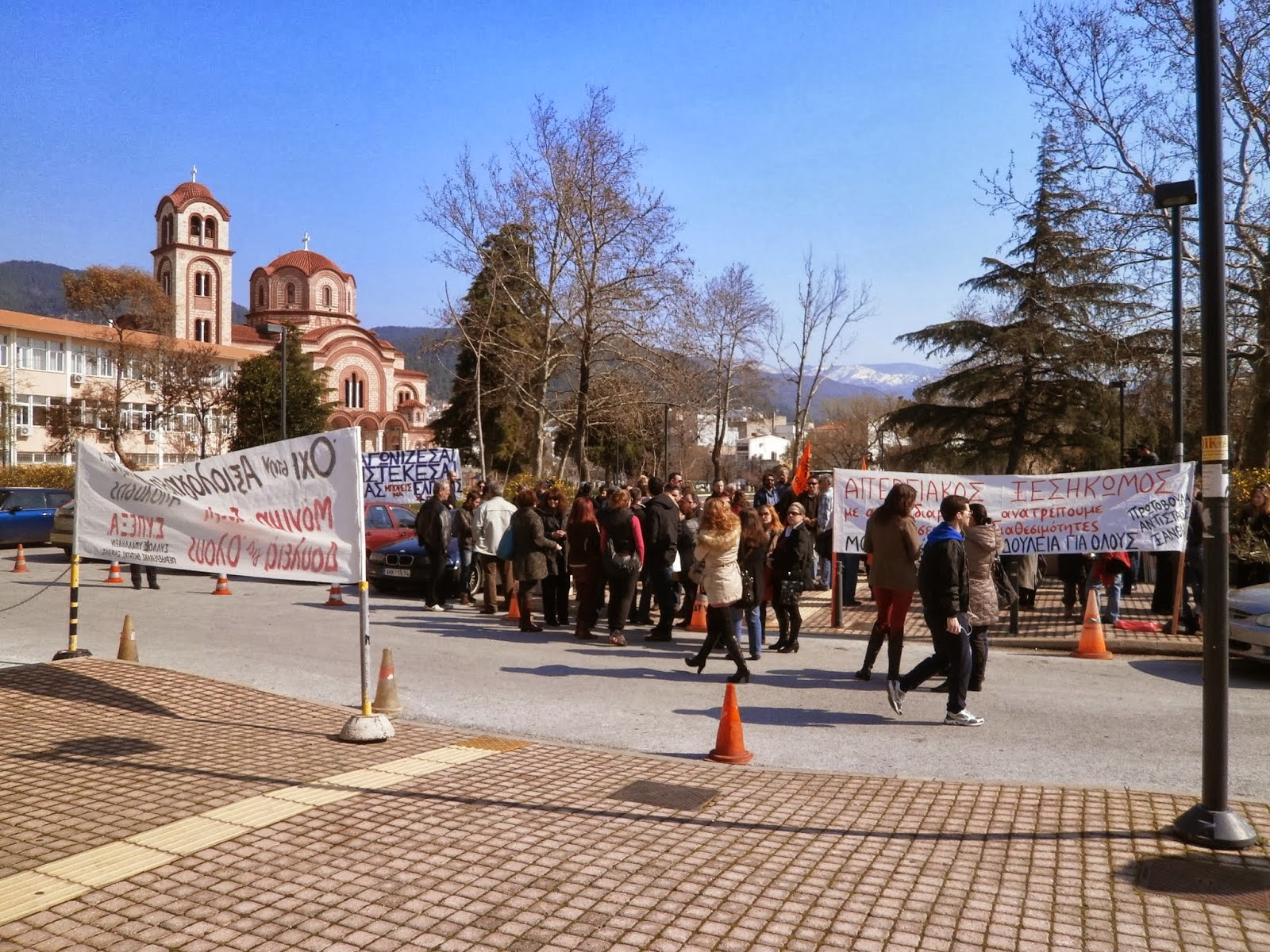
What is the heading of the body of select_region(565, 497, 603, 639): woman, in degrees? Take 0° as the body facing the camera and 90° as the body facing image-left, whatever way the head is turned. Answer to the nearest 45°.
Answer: approximately 180°

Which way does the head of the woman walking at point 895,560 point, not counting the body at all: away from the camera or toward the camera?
away from the camera

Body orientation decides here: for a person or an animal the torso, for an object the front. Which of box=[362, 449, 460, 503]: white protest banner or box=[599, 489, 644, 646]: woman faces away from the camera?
the woman

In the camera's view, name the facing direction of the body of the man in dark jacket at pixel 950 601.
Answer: to the viewer's right

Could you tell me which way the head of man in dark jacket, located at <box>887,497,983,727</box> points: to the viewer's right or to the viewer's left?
to the viewer's right

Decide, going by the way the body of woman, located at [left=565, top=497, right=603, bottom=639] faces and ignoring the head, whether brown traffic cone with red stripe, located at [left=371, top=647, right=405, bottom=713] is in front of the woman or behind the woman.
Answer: behind

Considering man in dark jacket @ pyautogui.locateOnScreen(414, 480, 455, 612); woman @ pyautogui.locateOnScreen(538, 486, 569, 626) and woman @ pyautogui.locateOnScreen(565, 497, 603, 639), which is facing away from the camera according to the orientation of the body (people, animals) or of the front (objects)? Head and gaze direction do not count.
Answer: woman @ pyautogui.locateOnScreen(565, 497, 603, 639)
